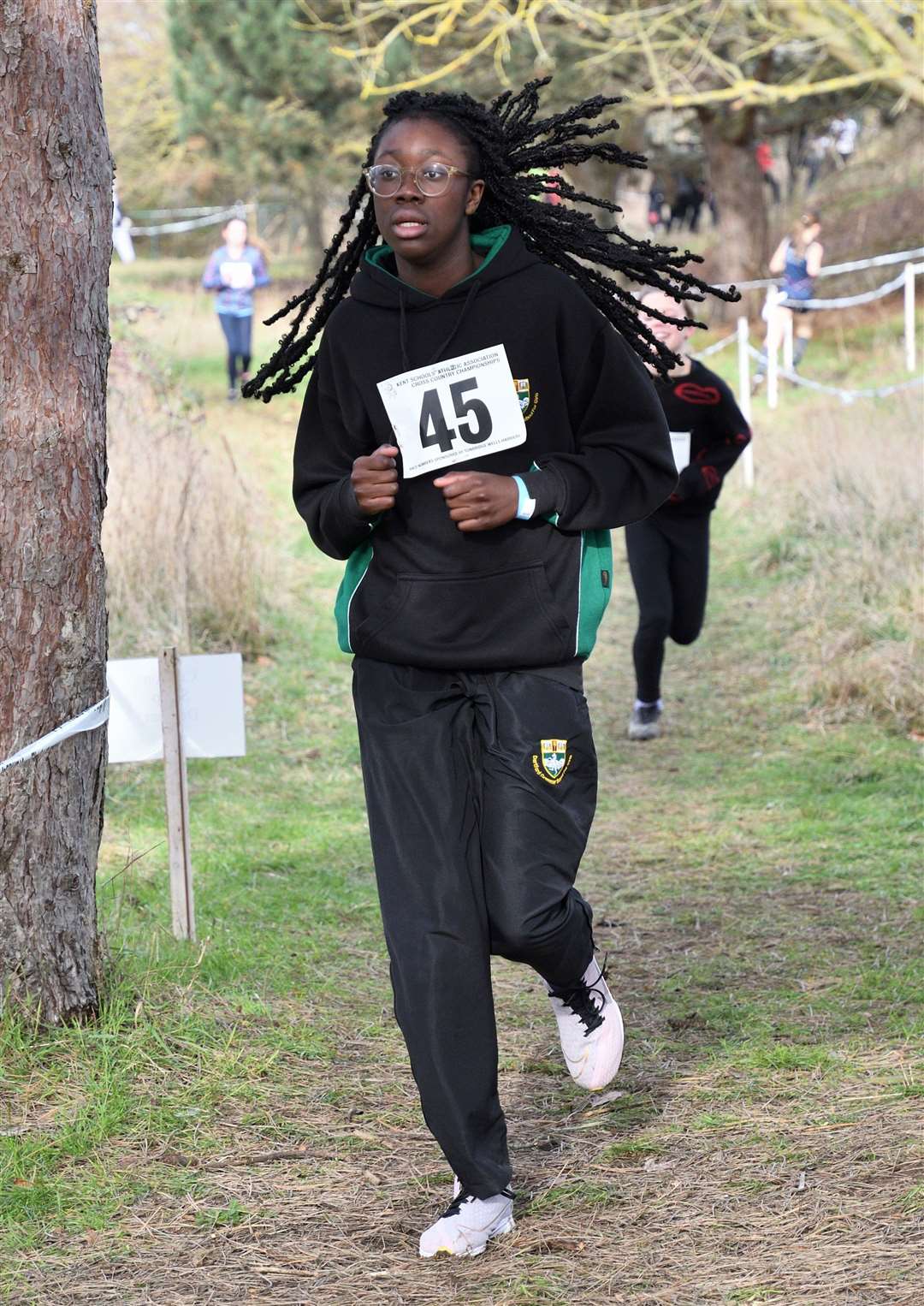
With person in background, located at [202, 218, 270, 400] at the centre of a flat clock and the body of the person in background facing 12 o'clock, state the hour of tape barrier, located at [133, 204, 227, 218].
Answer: The tape barrier is roughly at 6 o'clock from the person in background.

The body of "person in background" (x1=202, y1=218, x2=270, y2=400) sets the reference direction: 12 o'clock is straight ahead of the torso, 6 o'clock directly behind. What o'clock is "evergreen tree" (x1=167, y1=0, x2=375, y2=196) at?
The evergreen tree is roughly at 6 o'clock from the person in background.
